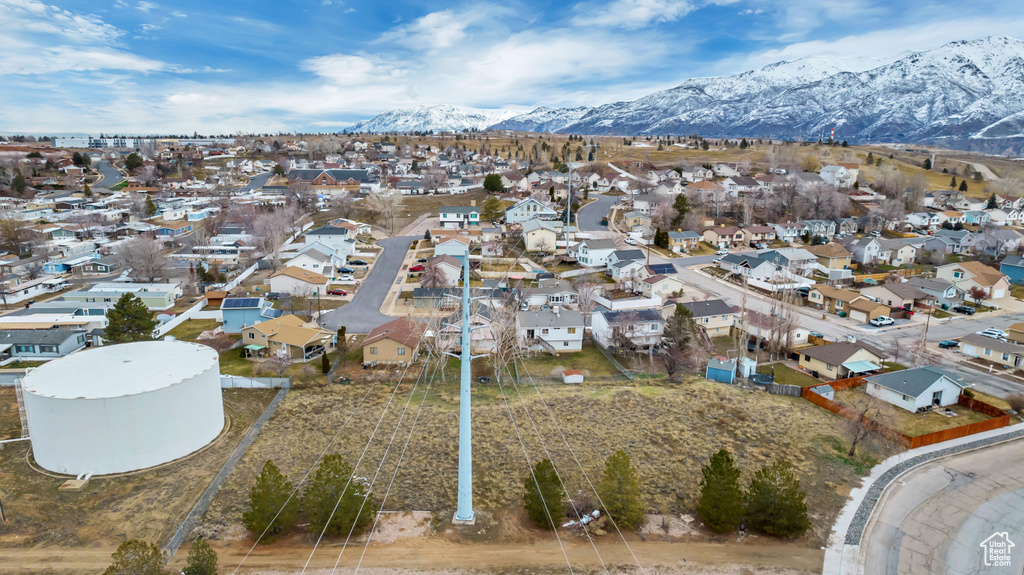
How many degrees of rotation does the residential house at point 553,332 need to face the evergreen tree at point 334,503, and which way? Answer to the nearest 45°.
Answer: approximately 180°

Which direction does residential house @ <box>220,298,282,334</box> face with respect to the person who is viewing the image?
facing to the right of the viewer

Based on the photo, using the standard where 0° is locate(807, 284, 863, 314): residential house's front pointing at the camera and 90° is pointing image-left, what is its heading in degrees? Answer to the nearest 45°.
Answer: approximately 45°

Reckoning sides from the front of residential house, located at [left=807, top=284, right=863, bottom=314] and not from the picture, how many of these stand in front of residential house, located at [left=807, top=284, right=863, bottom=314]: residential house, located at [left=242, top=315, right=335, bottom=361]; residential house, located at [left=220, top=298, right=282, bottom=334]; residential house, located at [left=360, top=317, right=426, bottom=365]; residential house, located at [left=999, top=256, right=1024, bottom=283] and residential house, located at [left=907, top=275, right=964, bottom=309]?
3

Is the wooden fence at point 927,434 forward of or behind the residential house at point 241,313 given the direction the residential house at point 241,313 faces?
forward

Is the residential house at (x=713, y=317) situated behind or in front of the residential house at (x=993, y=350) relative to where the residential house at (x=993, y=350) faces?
in front

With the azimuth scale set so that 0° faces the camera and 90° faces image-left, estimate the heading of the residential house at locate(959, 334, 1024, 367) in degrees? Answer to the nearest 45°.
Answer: approximately 45°

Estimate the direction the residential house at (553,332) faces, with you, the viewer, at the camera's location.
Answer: facing away from the viewer

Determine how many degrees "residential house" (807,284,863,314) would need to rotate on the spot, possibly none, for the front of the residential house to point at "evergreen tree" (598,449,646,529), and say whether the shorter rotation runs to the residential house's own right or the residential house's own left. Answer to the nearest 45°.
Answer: approximately 45° to the residential house's own left

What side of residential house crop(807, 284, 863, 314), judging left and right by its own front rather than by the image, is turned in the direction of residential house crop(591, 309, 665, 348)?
front
